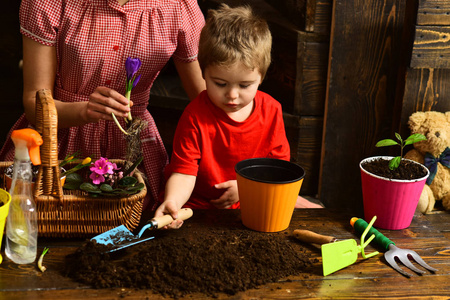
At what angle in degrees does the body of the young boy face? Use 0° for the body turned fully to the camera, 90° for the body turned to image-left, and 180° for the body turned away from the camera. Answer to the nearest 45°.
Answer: approximately 0°

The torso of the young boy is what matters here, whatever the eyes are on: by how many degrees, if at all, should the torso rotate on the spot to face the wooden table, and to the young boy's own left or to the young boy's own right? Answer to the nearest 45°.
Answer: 0° — they already face it

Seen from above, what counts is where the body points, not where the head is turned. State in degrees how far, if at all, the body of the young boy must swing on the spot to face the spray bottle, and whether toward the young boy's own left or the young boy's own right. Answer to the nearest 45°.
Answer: approximately 45° to the young boy's own right

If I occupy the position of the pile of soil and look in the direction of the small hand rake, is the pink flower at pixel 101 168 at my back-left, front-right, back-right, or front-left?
back-left
